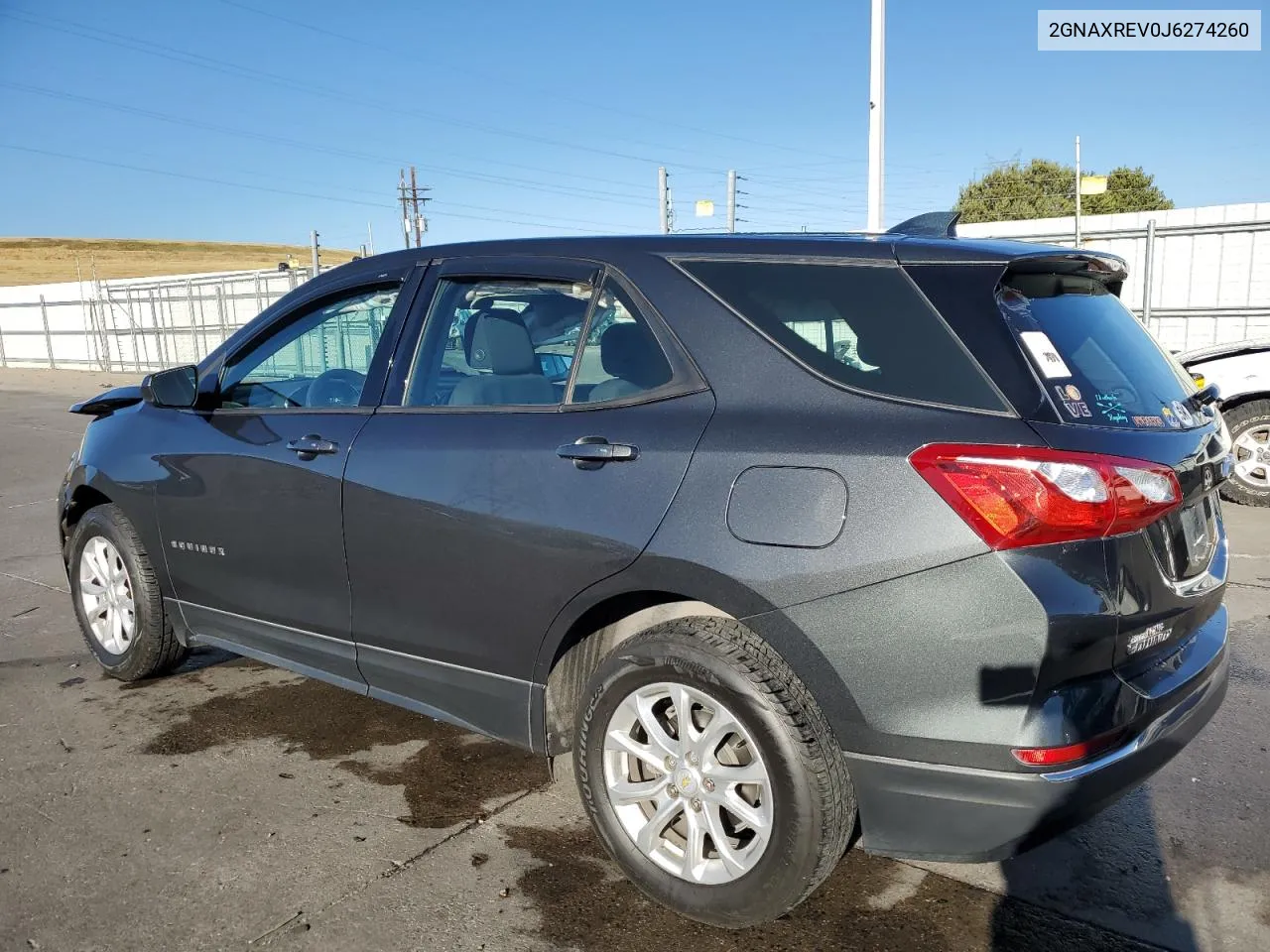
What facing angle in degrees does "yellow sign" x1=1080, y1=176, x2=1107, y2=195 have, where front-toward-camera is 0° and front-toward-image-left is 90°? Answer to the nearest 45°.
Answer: approximately 0°

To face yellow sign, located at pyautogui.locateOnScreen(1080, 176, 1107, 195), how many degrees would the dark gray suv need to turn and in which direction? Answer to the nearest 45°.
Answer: approximately 90° to its right

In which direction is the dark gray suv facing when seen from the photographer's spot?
facing away from the viewer and to the left of the viewer

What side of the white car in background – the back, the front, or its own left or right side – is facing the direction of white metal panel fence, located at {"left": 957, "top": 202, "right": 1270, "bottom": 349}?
right

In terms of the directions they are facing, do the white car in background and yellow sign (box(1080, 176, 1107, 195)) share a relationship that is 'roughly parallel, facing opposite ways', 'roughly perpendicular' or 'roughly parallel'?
roughly perpendicular

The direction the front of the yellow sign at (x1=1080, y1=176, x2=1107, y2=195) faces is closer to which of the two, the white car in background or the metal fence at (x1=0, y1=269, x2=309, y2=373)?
the white car in background

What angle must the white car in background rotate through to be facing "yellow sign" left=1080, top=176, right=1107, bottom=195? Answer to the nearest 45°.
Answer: approximately 90° to its right

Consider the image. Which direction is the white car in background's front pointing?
to the viewer's left
